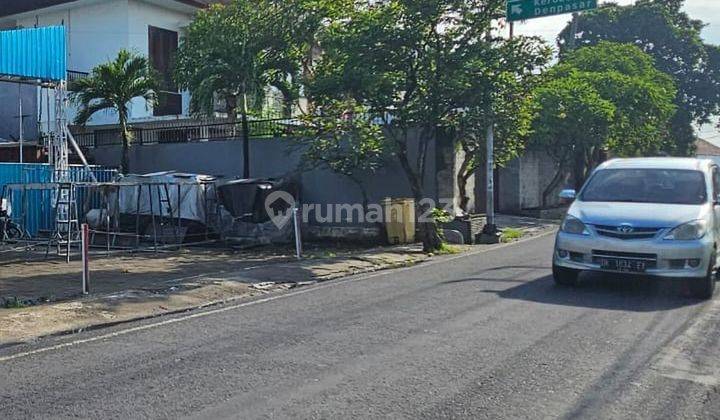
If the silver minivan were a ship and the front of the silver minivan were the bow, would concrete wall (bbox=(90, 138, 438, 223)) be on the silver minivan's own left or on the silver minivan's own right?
on the silver minivan's own right

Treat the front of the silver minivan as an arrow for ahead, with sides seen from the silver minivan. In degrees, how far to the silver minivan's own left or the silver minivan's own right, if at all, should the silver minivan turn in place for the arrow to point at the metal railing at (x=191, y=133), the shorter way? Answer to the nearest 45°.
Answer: approximately 135° to the silver minivan's own right

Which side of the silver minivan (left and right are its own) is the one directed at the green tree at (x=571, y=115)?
back

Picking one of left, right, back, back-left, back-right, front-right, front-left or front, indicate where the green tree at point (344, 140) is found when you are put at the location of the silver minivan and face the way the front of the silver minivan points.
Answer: back-right

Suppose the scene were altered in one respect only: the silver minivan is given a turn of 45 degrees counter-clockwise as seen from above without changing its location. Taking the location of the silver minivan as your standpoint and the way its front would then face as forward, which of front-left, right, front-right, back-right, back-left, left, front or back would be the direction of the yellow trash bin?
back

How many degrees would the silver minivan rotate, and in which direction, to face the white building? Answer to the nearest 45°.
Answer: approximately 135° to its right

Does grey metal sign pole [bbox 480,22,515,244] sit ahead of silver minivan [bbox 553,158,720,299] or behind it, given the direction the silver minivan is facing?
behind

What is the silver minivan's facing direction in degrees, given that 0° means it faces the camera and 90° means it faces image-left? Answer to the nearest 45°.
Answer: approximately 0°

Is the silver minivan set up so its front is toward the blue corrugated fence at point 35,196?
no

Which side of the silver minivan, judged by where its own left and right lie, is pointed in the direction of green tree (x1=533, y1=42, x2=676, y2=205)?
back

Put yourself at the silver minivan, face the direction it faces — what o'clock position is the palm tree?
The palm tree is roughly at 4 o'clock from the silver minivan.

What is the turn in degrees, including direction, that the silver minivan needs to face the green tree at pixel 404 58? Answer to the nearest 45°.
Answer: approximately 135° to its right

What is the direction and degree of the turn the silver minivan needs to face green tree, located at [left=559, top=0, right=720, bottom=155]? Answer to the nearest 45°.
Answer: approximately 180°

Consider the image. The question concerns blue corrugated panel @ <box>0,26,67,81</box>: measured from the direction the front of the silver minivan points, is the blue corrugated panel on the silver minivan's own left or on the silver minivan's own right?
on the silver minivan's own right

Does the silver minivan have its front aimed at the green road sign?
no

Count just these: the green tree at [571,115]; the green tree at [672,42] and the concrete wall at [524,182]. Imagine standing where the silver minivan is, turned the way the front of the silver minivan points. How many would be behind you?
3

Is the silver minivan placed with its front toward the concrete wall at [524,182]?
no
